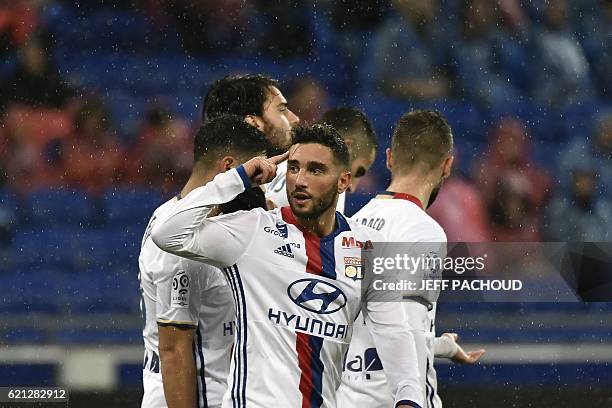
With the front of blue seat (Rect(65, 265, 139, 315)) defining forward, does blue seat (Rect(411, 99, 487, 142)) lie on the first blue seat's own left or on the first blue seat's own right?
on the first blue seat's own left

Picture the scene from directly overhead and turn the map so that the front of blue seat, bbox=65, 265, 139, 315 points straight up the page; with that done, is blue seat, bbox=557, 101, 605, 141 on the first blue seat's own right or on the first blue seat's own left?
on the first blue seat's own left

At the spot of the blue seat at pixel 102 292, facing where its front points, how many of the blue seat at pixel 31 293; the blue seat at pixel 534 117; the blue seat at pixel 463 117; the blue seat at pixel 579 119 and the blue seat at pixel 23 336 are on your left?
3

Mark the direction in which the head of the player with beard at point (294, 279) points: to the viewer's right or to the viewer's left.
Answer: to the viewer's left

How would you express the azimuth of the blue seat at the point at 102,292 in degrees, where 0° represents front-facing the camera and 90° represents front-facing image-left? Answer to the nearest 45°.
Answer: approximately 0°
